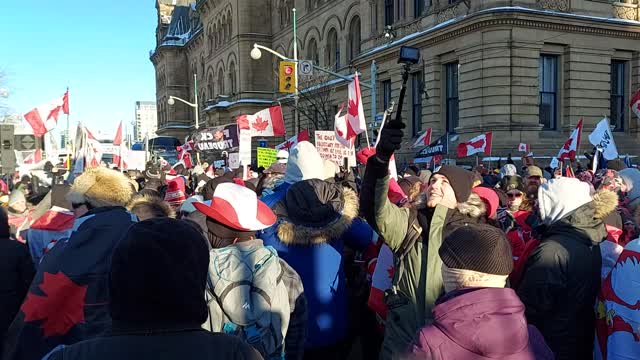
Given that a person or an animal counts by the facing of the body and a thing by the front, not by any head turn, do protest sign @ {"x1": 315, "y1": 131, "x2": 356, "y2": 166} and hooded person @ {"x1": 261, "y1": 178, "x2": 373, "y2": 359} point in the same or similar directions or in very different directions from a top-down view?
very different directions

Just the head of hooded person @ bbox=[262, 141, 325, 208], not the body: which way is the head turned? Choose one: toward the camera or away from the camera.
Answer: away from the camera

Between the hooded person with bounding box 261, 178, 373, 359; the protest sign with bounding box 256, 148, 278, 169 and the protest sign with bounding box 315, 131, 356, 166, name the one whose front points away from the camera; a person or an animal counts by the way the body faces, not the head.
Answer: the hooded person

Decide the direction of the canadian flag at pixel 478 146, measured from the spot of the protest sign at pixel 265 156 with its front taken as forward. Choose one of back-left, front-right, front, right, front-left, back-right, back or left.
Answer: back-left

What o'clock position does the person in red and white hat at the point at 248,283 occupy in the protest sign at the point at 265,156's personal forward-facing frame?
The person in red and white hat is roughly at 12 o'clock from the protest sign.

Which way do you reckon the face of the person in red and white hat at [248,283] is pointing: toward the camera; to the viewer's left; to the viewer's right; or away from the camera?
away from the camera

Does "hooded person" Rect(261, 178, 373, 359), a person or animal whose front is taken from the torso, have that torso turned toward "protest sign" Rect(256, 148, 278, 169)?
yes

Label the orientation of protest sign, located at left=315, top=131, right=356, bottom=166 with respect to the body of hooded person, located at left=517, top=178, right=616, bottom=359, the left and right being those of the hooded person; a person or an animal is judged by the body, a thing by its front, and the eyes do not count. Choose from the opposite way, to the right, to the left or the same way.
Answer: the opposite way

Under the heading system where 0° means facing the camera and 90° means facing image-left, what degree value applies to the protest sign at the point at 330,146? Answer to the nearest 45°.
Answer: approximately 0°

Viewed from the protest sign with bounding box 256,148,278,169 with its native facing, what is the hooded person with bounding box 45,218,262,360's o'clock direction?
The hooded person is roughly at 12 o'clock from the protest sign.

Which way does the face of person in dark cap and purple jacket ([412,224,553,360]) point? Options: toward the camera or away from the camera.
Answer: away from the camera

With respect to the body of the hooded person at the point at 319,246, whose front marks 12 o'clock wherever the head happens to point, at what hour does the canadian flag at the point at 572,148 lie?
The canadian flag is roughly at 1 o'clock from the hooded person.

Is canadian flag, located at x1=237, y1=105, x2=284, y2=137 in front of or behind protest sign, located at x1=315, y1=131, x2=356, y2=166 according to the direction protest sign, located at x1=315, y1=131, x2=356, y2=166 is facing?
behind

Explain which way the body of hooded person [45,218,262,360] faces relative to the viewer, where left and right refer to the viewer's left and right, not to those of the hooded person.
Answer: facing away from the viewer

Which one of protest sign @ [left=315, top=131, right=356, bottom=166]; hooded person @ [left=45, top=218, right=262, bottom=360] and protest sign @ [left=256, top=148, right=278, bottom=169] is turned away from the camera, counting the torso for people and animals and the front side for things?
the hooded person

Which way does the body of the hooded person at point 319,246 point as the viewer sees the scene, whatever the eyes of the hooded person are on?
away from the camera
